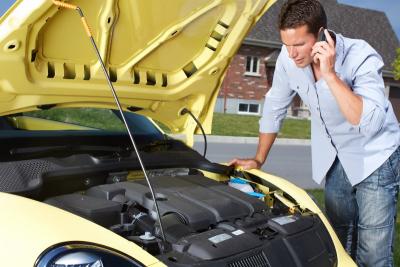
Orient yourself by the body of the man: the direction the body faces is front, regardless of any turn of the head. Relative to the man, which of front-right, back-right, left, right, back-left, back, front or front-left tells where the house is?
back-right

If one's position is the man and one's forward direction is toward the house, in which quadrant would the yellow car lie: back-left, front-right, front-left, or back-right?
back-left

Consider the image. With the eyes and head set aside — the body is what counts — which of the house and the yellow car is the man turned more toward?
the yellow car

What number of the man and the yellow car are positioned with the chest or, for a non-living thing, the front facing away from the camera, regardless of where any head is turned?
0

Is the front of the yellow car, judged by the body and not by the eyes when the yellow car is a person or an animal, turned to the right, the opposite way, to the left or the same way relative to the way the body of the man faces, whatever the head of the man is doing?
to the left

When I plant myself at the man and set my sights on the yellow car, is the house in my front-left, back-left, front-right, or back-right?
back-right

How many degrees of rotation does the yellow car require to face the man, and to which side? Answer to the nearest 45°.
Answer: approximately 45° to its left

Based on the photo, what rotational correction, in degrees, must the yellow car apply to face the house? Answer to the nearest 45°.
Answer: approximately 135° to its left

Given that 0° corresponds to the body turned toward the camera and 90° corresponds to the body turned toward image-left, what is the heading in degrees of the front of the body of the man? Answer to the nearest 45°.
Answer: approximately 45°

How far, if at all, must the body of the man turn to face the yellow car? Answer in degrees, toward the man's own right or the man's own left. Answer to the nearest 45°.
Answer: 0° — they already face it

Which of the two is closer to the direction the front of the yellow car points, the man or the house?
the man

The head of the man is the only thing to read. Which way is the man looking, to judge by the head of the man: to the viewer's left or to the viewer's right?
to the viewer's left

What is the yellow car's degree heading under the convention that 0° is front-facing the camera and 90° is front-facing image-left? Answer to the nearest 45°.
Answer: approximately 315°
